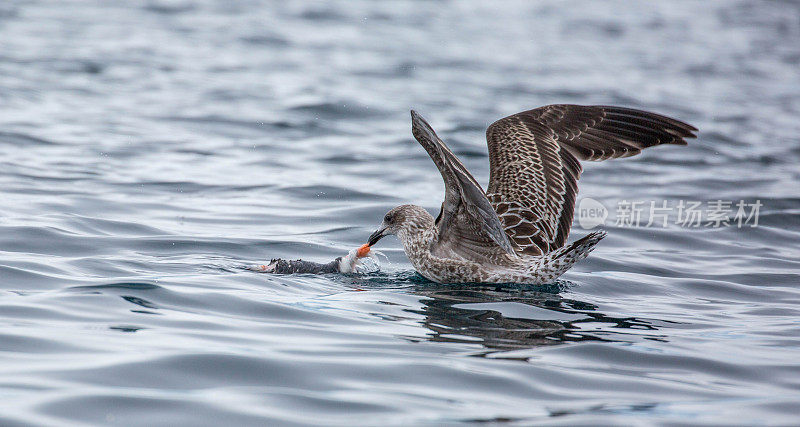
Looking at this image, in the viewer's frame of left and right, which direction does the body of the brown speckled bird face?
facing to the left of the viewer
